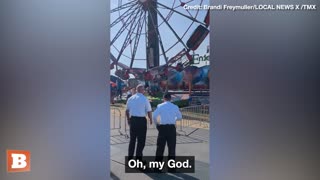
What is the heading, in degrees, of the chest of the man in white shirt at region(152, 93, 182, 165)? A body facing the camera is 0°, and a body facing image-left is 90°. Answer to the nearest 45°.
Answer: approximately 180°
